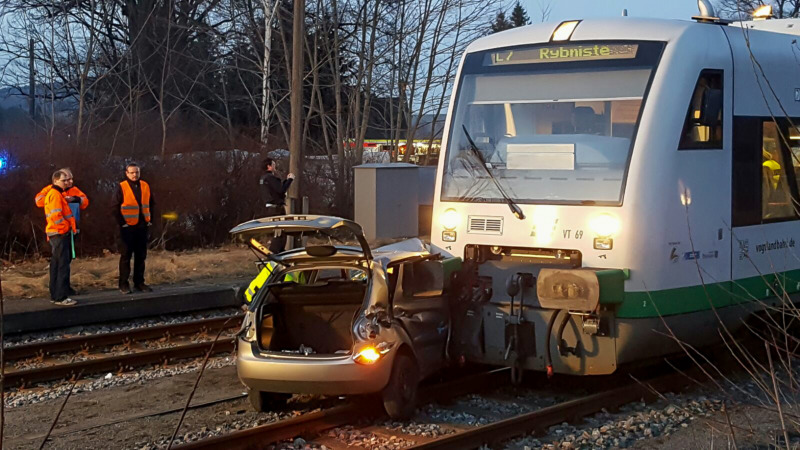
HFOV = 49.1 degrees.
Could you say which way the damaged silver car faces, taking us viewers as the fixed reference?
facing away from the viewer and to the right of the viewer

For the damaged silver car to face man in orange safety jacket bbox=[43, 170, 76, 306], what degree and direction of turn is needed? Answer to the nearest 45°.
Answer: approximately 90° to its left

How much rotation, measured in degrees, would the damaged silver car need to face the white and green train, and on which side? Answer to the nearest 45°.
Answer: approximately 45° to its right

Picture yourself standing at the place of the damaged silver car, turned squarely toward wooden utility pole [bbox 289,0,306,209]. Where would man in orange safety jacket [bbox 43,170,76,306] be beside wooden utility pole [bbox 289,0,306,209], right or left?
left

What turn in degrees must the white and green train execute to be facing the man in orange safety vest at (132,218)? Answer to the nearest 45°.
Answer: approximately 90° to its right

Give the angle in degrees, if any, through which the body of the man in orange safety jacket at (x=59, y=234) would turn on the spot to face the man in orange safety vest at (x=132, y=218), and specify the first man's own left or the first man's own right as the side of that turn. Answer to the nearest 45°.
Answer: approximately 45° to the first man's own left

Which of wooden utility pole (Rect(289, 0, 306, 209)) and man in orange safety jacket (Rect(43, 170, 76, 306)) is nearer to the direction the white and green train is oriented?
the man in orange safety jacket

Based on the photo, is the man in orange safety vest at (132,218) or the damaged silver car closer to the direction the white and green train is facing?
the damaged silver car
